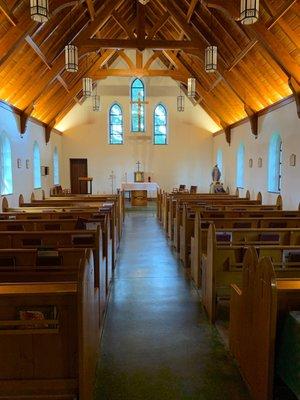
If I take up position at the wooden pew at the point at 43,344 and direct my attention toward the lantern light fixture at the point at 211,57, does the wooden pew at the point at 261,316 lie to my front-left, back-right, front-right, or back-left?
front-right

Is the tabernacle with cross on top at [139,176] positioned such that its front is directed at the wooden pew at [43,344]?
yes

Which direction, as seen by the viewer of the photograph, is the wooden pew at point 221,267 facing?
facing away from the viewer

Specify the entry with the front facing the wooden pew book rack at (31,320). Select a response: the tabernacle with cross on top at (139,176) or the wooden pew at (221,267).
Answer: the tabernacle with cross on top

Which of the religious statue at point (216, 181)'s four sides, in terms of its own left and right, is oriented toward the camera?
front

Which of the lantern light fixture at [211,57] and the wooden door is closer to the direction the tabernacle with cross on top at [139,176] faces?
the lantern light fixture

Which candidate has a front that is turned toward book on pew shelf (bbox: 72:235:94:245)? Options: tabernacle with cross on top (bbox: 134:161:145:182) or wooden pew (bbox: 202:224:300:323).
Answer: the tabernacle with cross on top

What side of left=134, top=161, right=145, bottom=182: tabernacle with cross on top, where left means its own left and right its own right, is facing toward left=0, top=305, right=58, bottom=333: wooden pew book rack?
front

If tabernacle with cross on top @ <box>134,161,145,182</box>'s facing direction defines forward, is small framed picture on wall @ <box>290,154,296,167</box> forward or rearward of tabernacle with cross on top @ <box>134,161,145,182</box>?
forward

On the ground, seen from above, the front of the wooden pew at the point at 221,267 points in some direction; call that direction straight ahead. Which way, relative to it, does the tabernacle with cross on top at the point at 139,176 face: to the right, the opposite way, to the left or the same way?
the opposite way

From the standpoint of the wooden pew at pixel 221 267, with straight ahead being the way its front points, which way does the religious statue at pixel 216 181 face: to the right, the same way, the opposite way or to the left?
the opposite way

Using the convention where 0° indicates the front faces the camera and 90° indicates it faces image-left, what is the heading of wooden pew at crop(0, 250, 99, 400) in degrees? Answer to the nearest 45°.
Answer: approximately 180°

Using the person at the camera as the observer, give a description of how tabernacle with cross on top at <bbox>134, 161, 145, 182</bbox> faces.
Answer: facing the viewer

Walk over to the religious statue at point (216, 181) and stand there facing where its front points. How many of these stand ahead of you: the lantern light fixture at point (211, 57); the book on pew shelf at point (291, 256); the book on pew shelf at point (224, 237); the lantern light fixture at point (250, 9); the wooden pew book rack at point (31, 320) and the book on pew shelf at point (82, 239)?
6

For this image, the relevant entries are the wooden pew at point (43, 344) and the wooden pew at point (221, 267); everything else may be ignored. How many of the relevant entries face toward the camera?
0

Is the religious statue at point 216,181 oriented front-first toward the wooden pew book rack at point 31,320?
yes

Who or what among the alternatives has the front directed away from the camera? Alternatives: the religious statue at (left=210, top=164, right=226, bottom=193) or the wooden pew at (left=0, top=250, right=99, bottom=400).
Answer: the wooden pew
